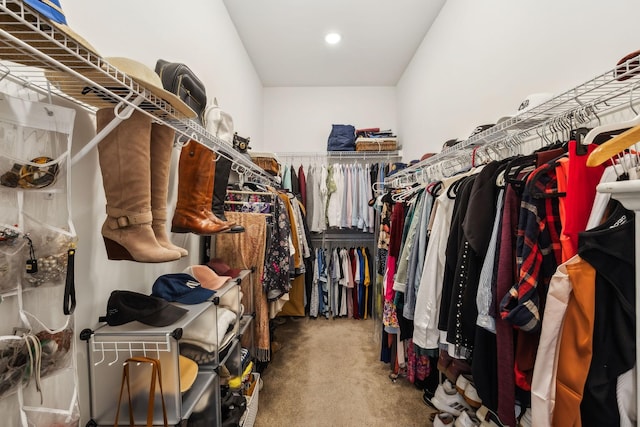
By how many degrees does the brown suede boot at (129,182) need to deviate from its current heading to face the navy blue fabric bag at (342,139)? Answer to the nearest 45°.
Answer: approximately 45° to its left

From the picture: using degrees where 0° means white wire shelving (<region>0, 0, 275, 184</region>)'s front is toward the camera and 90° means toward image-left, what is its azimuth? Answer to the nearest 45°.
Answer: approximately 270°

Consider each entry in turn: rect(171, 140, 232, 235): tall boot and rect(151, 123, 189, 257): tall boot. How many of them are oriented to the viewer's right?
2

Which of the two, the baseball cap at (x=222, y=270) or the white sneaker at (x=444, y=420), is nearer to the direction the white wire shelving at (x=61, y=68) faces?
the white sneaker

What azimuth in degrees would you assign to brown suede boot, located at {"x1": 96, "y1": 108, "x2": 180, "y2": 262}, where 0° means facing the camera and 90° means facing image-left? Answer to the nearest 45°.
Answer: approximately 270°

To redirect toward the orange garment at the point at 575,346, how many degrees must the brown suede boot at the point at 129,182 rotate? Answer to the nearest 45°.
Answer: approximately 45° to its right

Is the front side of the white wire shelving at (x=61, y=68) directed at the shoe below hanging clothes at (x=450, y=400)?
yes

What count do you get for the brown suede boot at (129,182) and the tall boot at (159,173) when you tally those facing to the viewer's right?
2

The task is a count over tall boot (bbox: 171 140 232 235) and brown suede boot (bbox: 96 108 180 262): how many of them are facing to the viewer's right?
2

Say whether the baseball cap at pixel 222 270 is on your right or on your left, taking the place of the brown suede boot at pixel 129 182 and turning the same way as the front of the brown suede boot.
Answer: on your left

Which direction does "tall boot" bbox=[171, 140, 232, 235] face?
to the viewer's right
